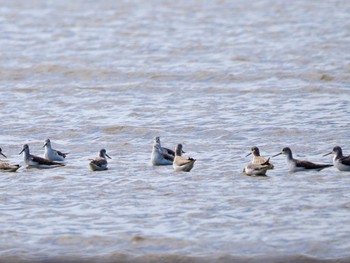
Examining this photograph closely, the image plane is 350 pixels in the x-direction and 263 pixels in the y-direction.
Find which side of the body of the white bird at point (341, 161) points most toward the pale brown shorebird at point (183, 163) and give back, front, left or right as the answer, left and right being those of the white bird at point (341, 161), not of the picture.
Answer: front

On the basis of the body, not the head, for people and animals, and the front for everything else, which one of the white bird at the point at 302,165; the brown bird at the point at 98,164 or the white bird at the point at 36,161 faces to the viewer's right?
the brown bird at the point at 98,164

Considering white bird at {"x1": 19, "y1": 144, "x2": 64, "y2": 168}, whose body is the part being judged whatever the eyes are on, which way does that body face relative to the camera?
to the viewer's left

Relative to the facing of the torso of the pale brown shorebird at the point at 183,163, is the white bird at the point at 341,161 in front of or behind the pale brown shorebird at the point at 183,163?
behind

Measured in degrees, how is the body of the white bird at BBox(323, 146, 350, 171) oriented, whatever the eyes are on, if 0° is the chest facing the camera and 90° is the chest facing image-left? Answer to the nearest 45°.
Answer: approximately 90°

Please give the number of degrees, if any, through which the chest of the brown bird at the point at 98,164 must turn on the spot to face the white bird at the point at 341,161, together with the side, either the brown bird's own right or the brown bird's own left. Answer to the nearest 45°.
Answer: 0° — it already faces it

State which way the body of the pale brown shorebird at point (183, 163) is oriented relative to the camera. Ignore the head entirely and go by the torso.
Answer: to the viewer's left

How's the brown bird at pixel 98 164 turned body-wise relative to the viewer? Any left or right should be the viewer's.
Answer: facing to the right of the viewer

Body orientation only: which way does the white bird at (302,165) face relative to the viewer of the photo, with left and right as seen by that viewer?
facing to the left of the viewer
